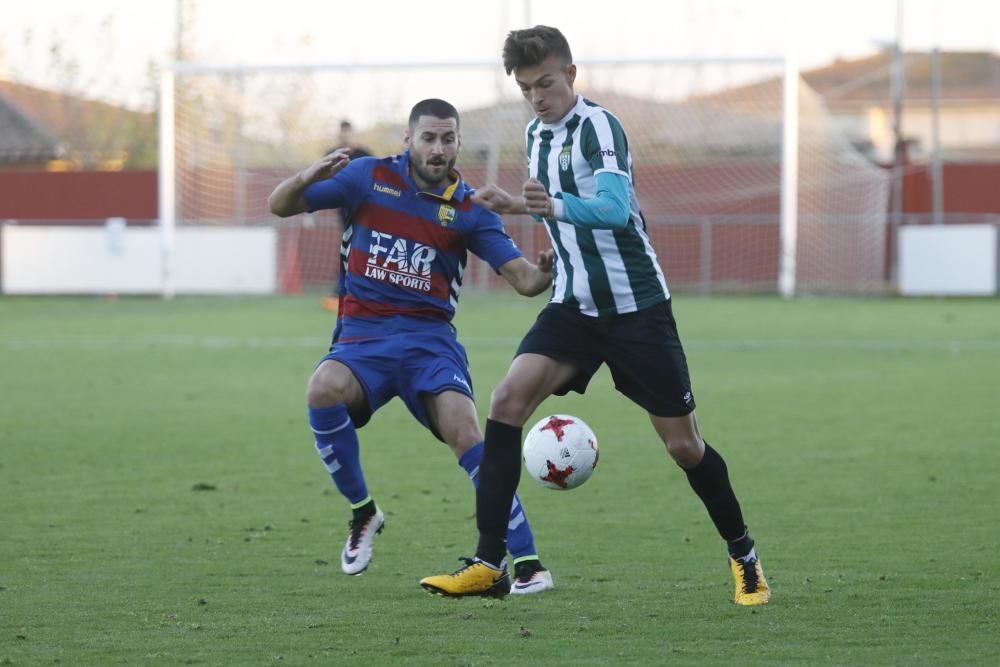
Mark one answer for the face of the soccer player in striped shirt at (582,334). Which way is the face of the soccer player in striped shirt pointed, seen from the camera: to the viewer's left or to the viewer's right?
to the viewer's left

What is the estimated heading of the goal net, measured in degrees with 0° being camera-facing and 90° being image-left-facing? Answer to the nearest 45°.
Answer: approximately 45°

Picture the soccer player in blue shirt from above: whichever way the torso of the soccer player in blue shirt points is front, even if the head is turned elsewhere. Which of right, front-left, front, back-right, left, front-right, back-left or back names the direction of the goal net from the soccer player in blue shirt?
back

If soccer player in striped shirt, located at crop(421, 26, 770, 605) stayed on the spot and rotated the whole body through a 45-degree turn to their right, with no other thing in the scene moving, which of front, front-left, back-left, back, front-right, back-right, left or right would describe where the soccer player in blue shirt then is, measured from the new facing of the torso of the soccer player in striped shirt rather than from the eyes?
front-right

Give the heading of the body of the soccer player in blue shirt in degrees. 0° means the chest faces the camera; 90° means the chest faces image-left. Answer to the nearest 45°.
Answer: approximately 0°

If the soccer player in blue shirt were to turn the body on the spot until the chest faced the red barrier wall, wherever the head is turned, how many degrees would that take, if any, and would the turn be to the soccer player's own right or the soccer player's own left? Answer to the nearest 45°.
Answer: approximately 180°

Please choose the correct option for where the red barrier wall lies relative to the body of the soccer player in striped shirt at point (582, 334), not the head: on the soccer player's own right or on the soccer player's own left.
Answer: on the soccer player's own right

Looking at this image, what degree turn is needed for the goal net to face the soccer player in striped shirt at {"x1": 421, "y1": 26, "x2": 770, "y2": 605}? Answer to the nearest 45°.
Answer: approximately 45° to its left

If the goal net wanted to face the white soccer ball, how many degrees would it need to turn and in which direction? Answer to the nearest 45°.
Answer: approximately 45° to its left

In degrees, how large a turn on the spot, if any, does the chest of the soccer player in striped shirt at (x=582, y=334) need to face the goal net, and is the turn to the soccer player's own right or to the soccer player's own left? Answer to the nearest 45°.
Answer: approximately 135° to the soccer player's own right

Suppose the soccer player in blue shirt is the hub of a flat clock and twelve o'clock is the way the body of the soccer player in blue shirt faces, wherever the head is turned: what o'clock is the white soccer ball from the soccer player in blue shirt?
The white soccer ball is roughly at 10 o'clock from the soccer player in blue shirt.

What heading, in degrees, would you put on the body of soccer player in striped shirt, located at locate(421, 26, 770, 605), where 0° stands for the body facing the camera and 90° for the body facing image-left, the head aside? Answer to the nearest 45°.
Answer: approximately 45°

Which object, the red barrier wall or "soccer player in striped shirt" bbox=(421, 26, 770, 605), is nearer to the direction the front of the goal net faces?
the soccer player in striped shirt
